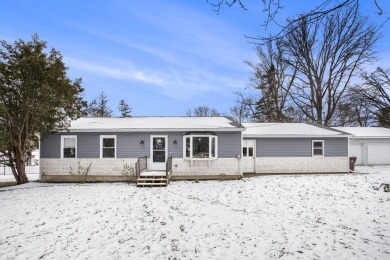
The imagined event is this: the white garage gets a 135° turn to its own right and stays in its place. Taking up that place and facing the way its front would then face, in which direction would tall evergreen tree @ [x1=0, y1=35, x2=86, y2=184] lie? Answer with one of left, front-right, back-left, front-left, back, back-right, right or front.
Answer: left

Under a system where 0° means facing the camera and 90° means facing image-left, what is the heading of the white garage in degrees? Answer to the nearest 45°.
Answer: approximately 0°
